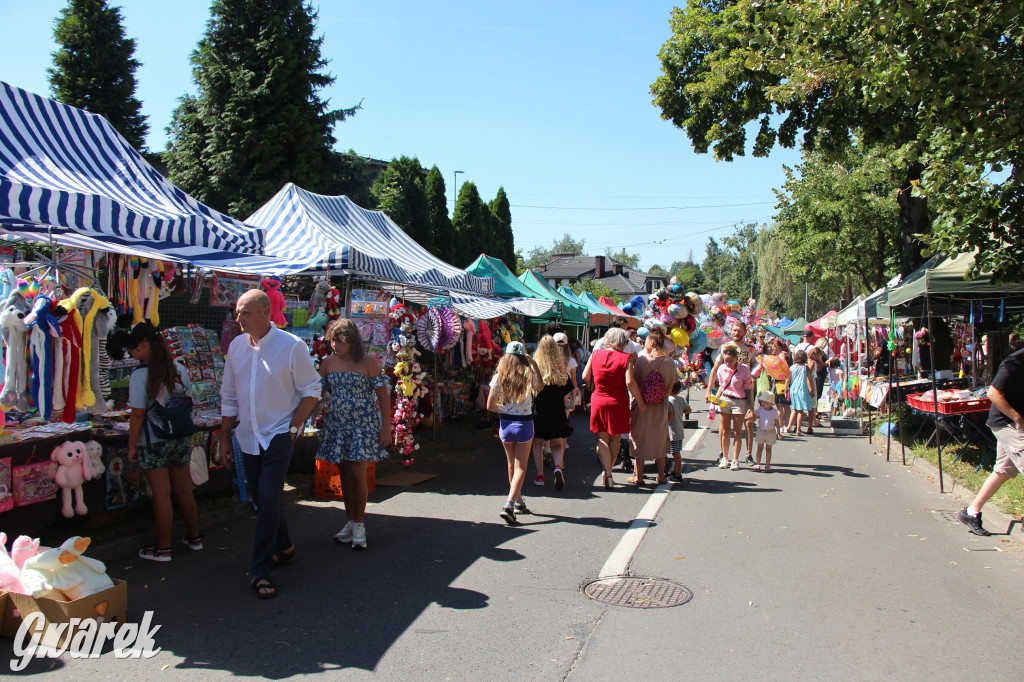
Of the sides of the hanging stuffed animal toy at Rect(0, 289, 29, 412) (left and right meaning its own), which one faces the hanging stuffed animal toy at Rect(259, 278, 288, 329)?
left

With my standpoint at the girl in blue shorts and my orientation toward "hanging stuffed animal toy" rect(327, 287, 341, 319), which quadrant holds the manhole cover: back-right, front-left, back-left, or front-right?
back-left

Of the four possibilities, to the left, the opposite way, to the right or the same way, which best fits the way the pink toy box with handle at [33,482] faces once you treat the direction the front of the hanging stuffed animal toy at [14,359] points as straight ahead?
the same way

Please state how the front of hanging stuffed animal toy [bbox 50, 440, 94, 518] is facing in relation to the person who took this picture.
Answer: facing the viewer and to the right of the viewer

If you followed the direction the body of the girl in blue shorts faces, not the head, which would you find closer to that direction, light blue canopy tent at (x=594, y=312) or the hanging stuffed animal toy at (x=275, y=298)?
the light blue canopy tent

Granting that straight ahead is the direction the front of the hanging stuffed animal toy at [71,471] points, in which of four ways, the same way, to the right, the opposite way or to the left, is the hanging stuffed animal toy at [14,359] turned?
the same way

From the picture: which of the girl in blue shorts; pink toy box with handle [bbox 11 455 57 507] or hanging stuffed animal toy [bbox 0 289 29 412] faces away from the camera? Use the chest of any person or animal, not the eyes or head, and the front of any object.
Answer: the girl in blue shorts

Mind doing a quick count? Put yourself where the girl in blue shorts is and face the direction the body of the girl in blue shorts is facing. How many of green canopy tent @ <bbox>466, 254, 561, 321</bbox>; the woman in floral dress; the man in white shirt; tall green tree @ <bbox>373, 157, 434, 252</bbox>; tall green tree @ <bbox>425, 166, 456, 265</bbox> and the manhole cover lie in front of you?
3

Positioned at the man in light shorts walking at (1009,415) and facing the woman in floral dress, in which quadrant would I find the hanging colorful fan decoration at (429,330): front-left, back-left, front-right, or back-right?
front-right

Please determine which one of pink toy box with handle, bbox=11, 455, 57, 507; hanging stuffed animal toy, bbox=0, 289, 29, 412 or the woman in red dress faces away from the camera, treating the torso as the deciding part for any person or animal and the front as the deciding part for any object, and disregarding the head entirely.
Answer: the woman in red dress

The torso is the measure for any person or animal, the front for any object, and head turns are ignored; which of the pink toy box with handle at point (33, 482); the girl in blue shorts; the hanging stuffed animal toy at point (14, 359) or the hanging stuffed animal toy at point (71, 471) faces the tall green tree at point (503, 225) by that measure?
the girl in blue shorts

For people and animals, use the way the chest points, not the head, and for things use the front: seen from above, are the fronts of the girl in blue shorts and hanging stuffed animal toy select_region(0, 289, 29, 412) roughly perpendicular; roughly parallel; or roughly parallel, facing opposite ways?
roughly perpendicular

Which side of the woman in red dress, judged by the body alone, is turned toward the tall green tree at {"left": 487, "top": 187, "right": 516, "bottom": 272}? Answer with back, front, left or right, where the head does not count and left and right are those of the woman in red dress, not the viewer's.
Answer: front

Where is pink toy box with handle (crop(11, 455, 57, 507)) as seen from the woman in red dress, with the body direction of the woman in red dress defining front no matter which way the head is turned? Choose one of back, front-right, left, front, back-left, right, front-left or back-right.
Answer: back-left

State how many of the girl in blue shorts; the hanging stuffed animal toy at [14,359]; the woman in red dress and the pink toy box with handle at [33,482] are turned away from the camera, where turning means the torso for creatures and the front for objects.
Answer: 2

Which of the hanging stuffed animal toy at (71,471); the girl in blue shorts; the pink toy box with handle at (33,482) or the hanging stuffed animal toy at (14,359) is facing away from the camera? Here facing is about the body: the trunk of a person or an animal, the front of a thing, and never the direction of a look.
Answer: the girl in blue shorts

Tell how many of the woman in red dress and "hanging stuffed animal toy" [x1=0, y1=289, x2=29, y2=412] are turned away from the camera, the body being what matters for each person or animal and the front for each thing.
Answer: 1

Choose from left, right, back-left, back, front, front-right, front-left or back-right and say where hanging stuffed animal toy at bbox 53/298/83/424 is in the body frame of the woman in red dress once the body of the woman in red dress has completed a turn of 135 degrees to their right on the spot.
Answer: right

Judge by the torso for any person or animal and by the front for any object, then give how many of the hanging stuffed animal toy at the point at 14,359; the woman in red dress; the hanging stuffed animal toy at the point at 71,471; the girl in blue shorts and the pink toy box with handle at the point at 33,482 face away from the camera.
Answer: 2

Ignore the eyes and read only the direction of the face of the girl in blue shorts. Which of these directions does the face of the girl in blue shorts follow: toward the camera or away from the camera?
away from the camera
